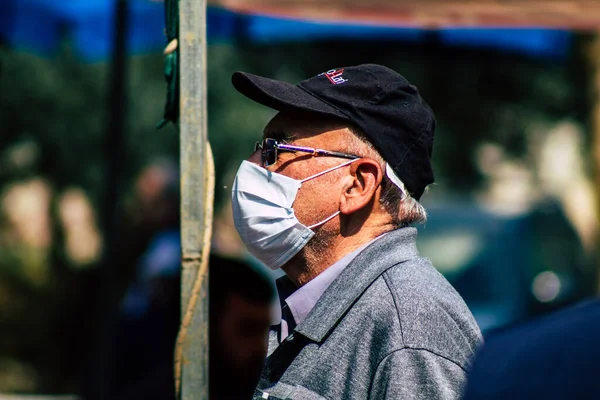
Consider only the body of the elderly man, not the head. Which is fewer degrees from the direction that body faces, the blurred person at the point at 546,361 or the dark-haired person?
the dark-haired person

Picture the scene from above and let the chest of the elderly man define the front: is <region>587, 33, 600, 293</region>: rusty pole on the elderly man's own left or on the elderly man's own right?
on the elderly man's own right

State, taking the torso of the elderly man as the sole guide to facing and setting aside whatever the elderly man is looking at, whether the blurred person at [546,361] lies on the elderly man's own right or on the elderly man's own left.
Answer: on the elderly man's own left

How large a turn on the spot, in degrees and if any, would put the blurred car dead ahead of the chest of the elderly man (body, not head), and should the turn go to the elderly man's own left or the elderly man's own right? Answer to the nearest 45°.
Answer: approximately 90° to the elderly man's own right

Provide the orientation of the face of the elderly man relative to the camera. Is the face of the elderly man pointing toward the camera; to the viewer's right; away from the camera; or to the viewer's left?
to the viewer's left

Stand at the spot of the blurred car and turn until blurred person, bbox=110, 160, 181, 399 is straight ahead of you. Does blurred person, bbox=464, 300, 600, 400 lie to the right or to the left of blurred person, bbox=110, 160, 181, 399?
left

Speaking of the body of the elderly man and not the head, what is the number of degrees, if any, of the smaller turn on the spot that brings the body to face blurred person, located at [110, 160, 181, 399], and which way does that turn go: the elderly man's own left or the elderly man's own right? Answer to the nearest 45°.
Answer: approximately 45° to the elderly man's own right

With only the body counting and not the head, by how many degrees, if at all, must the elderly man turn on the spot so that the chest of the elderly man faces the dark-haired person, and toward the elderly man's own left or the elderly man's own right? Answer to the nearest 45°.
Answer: approximately 90° to the elderly man's own right

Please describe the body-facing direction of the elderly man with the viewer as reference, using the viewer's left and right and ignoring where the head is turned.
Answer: facing to the left of the viewer
